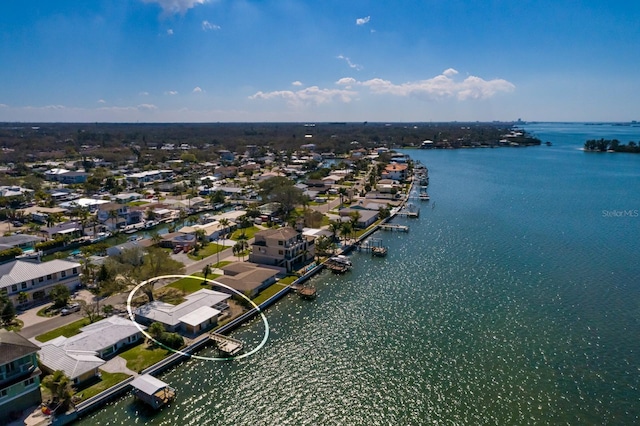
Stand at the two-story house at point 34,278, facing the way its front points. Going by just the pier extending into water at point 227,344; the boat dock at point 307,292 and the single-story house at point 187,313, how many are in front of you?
3

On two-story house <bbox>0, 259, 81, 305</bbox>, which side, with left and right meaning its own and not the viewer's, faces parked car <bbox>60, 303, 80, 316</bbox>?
front

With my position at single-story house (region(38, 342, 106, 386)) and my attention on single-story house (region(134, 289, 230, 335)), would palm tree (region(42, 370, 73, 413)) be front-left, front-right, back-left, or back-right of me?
back-right

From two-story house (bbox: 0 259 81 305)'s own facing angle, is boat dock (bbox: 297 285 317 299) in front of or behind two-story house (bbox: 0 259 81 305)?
in front

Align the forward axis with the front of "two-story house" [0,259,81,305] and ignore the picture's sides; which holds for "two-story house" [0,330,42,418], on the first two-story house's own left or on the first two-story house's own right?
on the first two-story house's own right

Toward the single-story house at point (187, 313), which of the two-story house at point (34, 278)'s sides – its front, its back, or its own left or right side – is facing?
front

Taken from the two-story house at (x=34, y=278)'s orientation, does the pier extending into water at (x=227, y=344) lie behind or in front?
in front

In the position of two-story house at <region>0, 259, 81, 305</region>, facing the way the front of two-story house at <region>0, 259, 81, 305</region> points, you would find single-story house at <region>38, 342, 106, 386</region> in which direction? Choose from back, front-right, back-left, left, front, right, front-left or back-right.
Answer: front-right

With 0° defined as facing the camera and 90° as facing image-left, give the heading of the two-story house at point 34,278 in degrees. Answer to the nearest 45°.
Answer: approximately 315°

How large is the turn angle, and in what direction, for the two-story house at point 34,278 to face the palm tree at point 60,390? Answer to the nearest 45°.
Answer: approximately 45° to its right
